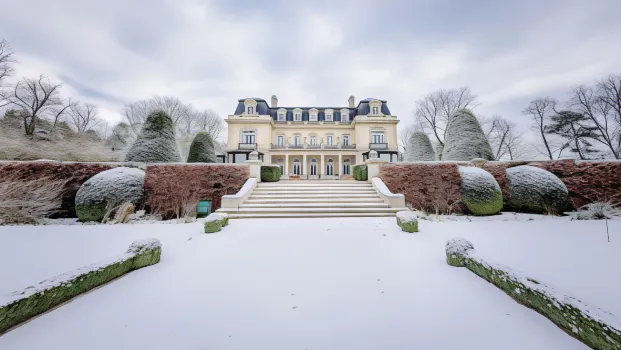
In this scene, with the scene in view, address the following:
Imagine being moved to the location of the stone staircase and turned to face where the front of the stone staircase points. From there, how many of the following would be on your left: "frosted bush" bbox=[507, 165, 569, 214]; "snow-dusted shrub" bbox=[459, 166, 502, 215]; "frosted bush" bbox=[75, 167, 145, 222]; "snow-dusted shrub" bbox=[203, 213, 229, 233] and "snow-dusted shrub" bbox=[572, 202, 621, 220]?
3

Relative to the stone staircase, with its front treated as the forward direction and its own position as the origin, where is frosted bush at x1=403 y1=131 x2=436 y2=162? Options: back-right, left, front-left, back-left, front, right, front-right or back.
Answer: back-left

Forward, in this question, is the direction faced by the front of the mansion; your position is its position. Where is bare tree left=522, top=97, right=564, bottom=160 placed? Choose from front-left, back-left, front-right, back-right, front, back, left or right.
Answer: left

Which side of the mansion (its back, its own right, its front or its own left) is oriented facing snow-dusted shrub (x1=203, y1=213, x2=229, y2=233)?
front

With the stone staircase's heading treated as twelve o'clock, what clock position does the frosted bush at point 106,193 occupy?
The frosted bush is roughly at 3 o'clock from the stone staircase.

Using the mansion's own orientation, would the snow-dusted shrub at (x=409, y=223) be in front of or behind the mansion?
in front

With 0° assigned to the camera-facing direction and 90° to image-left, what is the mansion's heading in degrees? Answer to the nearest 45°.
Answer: approximately 0°

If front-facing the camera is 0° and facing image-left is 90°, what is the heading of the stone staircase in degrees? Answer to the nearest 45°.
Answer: approximately 0°

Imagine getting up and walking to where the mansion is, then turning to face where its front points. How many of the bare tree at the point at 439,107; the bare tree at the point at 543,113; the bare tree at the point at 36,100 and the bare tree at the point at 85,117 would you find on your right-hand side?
2

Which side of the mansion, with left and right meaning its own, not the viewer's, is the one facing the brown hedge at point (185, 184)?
front

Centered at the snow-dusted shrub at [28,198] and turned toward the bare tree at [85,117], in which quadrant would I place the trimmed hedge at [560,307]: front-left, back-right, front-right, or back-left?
back-right

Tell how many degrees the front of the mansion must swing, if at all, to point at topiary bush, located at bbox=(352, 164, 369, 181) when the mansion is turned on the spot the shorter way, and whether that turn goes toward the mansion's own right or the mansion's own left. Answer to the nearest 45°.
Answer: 0° — it already faces it

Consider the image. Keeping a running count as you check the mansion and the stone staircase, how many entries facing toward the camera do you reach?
2

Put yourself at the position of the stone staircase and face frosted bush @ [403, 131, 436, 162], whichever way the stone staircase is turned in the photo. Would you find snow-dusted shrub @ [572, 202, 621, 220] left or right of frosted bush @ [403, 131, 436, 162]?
right
